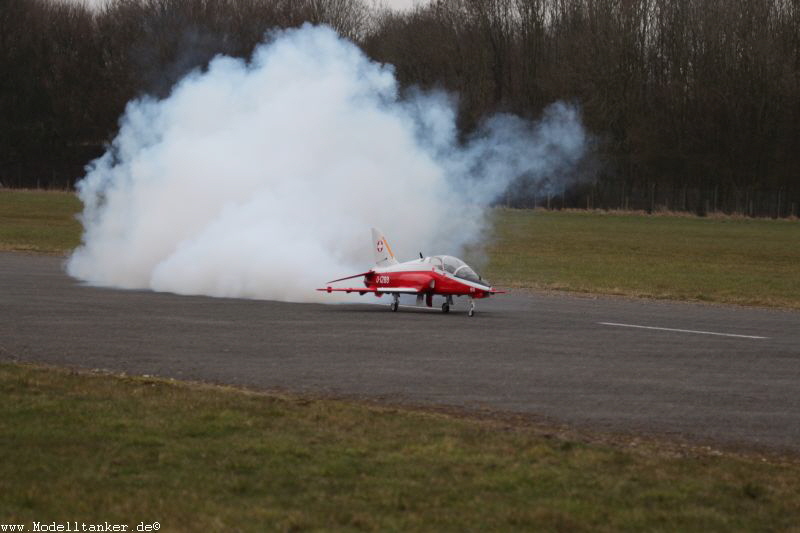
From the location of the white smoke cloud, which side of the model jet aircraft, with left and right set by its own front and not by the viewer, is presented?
back

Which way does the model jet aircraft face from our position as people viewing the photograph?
facing the viewer and to the right of the viewer
